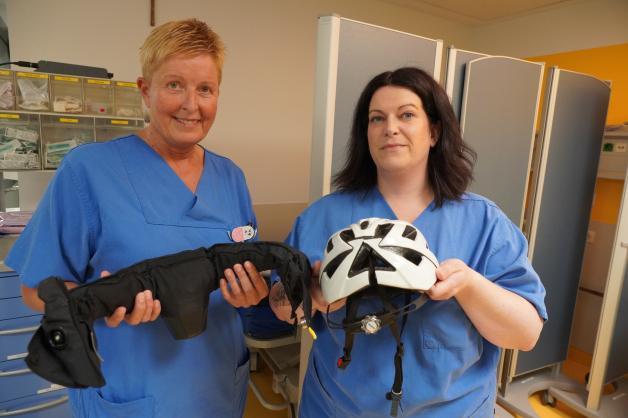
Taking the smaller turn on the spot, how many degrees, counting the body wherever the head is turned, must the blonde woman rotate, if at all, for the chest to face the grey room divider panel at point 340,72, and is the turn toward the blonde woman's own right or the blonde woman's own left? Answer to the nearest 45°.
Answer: approximately 90° to the blonde woman's own left

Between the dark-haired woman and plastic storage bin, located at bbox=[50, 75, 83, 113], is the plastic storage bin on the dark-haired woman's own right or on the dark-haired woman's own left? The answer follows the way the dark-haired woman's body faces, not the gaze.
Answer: on the dark-haired woman's own right

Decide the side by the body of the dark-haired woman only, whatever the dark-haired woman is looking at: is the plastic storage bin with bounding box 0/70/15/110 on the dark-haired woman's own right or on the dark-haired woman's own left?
on the dark-haired woman's own right

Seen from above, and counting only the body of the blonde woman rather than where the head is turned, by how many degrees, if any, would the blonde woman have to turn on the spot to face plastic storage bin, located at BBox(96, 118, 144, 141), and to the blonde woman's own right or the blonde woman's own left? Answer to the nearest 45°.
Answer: approximately 135° to the blonde woman's own left

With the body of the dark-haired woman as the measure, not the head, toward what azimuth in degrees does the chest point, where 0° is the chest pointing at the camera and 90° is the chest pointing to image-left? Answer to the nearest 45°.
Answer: approximately 0°

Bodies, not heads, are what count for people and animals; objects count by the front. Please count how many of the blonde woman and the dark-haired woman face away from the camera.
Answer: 0

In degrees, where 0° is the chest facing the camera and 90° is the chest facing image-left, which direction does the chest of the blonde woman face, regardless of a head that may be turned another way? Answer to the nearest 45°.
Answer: approximately 315°
